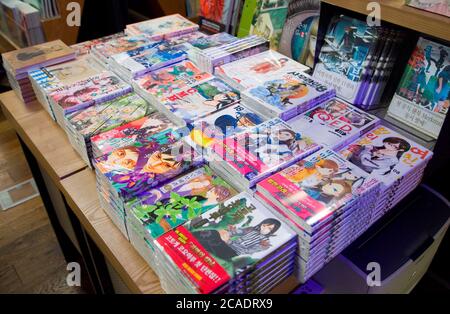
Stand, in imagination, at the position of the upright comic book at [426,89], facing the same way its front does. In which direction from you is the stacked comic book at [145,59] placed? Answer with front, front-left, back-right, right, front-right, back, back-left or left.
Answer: right

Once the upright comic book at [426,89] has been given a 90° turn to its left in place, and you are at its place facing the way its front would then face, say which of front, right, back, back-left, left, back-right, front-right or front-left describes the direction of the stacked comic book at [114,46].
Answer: back

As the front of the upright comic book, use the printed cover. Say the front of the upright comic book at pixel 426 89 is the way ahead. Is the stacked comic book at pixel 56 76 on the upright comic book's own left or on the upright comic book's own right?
on the upright comic book's own right

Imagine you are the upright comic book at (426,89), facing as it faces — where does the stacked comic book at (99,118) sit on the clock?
The stacked comic book is roughly at 2 o'clock from the upright comic book.

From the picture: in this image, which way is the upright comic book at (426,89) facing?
toward the camera

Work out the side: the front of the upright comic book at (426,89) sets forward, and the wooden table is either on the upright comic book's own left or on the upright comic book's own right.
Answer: on the upright comic book's own right
